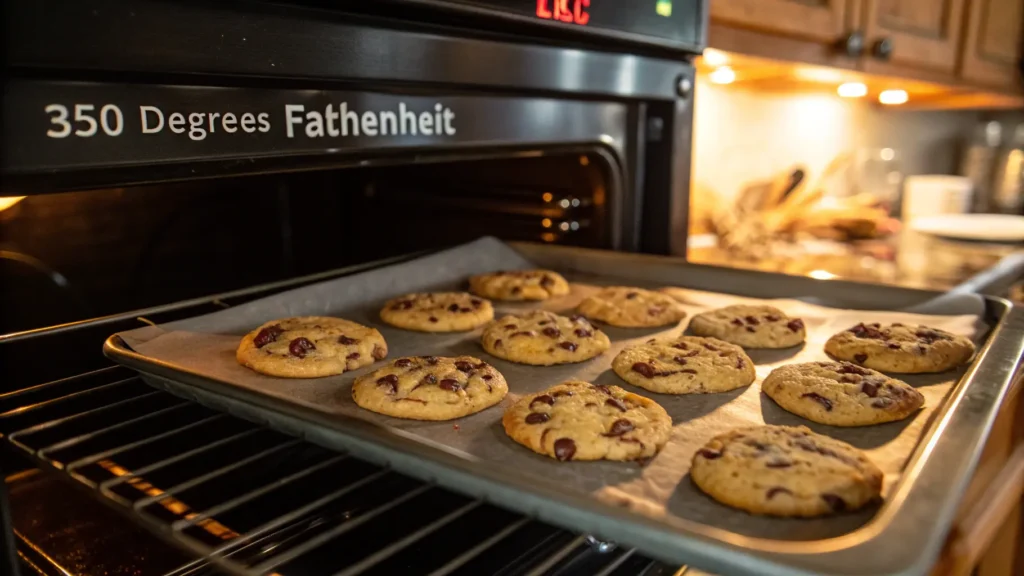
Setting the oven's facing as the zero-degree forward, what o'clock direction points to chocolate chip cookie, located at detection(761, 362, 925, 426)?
The chocolate chip cookie is roughly at 11 o'clock from the oven.

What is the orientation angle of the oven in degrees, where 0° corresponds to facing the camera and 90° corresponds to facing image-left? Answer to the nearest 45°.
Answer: approximately 315°
